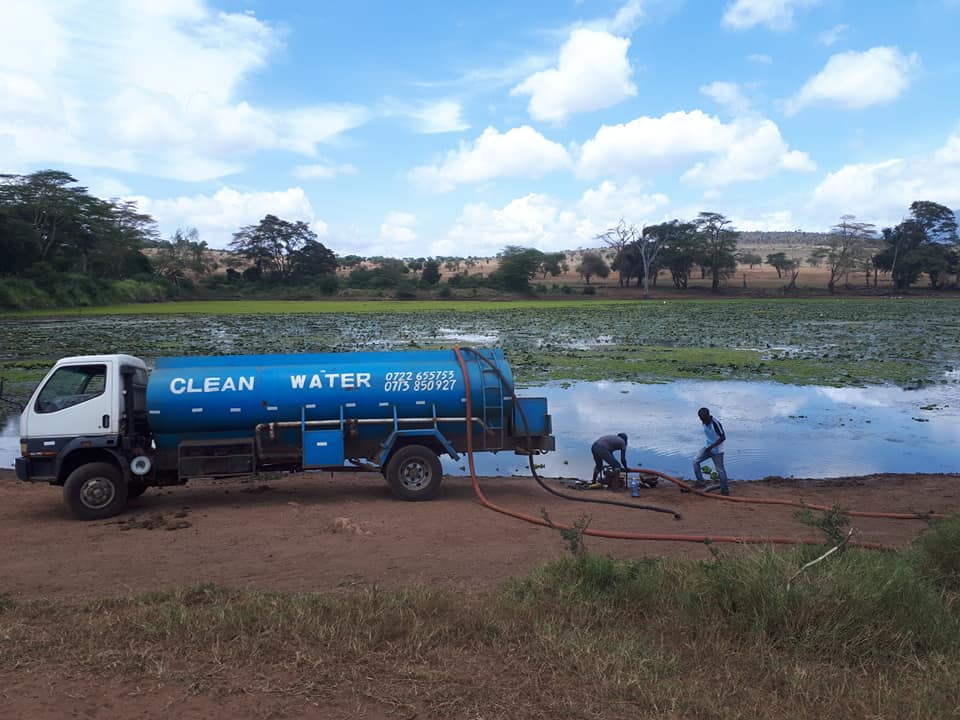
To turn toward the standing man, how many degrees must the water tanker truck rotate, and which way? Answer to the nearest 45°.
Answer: approximately 180°

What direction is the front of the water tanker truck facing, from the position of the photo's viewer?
facing to the left of the viewer

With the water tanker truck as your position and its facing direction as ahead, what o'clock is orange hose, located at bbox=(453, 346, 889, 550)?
The orange hose is roughly at 7 o'clock from the water tanker truck.

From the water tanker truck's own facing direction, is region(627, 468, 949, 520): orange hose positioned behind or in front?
behind
